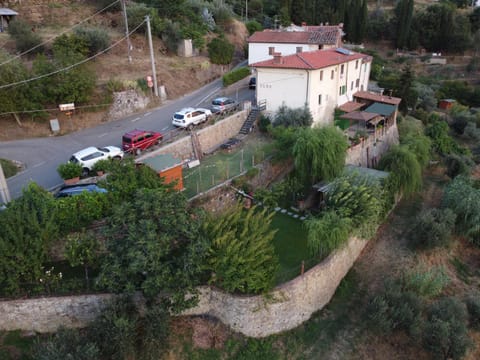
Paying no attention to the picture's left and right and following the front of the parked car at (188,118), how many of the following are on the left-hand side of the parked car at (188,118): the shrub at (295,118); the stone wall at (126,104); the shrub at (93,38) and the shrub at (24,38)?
3

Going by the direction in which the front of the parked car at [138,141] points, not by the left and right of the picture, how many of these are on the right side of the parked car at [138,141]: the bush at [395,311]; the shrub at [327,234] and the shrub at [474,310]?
3

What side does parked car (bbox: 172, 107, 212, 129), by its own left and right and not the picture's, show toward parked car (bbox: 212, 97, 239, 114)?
front

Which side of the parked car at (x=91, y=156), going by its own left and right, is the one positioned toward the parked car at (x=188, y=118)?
front

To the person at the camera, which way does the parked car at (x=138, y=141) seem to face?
facing away from the viewer and to the right of the viewer

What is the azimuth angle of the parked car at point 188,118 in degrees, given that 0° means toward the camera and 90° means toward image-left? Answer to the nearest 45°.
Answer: approximately 225°

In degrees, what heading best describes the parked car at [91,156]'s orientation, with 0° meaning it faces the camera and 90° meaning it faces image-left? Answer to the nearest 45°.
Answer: approximately 225°
